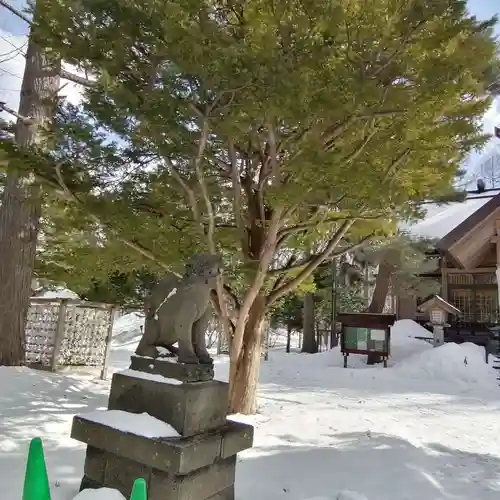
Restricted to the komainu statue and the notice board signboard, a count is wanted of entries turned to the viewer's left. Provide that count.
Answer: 0

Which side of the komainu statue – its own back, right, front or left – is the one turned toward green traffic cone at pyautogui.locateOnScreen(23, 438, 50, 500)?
right

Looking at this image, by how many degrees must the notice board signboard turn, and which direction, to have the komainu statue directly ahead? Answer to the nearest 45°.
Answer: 0° — it already faces it

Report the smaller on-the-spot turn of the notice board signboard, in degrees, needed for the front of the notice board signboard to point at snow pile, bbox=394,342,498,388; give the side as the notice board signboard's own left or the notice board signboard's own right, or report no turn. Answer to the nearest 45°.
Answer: approximately 90° to the notice board signboard's own left

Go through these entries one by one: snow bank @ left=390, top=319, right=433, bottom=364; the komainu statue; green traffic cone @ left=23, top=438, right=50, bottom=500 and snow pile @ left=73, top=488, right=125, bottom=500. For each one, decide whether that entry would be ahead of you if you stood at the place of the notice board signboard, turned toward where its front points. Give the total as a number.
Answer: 3

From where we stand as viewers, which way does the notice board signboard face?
facing the viewer

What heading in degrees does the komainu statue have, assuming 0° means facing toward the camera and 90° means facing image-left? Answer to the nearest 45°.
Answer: approximately 315°

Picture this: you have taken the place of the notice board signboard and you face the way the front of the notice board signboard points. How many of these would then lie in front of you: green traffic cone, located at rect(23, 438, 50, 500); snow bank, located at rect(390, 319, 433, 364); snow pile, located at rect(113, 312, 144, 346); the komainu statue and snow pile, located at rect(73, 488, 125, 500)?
3

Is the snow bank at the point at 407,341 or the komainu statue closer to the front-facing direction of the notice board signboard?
the komainu statue

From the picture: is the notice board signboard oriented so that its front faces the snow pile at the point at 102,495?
yes

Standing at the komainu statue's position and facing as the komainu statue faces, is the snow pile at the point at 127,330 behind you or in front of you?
behind

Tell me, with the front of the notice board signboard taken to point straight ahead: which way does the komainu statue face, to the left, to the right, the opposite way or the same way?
to the left

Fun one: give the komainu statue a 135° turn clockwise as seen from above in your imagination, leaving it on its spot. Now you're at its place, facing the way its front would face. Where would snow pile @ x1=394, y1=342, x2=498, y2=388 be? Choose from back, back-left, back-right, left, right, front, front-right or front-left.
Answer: back-right

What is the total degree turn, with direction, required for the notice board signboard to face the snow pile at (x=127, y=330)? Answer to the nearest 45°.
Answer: approximately 135° to its right
